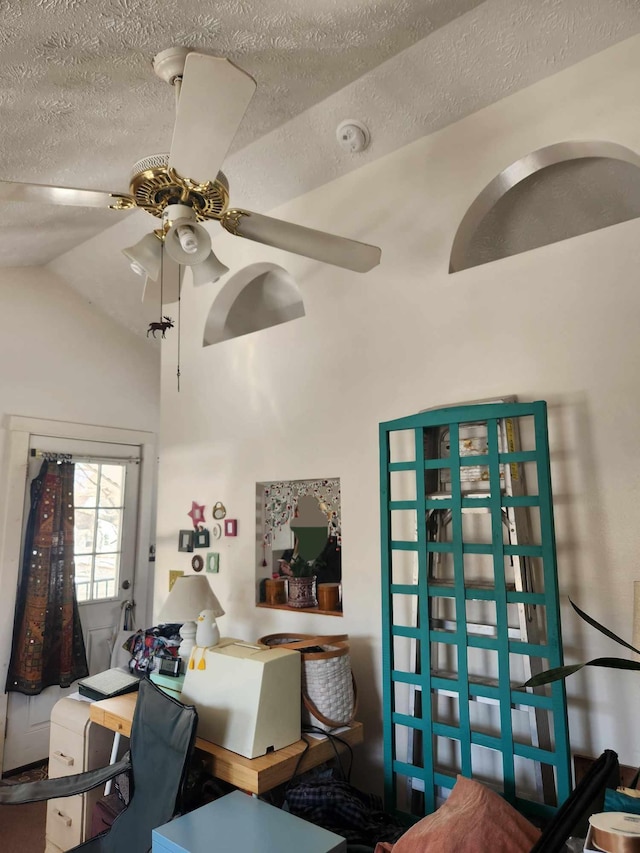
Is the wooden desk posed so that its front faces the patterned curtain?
no

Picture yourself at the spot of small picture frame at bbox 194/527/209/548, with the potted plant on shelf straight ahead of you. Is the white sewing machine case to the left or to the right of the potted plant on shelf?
right

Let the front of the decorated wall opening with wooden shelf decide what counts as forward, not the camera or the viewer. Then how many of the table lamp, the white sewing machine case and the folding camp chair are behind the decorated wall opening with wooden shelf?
0

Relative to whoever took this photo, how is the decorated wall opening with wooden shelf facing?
facing the viewer and to the left of the viewer

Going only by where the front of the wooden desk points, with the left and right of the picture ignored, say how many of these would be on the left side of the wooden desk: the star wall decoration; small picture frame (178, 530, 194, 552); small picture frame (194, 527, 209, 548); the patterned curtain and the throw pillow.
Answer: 1

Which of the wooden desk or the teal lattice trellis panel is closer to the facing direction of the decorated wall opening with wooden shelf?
the wooden desk

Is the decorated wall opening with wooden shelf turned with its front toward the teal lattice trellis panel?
no

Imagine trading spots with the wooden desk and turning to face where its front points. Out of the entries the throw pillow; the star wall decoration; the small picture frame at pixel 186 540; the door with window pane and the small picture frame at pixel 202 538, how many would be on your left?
1

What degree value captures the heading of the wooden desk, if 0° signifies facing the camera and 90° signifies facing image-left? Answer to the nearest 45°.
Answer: approximately 45°

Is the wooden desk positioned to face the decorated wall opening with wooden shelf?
no

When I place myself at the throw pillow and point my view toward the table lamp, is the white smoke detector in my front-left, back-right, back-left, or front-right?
front-right
